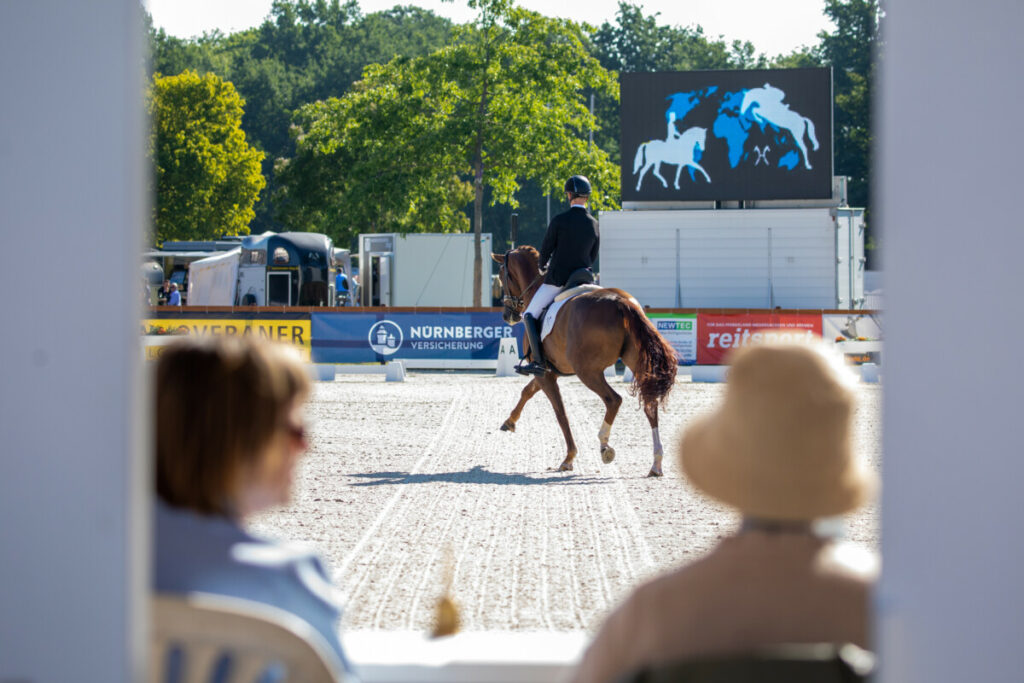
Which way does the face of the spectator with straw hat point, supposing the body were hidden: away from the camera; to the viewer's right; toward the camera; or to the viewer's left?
away from the camera

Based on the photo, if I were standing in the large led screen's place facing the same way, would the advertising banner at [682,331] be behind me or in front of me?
in front

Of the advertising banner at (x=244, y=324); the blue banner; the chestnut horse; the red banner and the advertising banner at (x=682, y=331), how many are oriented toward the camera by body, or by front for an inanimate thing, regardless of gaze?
4

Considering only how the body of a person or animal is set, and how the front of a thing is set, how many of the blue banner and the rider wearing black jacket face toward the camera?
1

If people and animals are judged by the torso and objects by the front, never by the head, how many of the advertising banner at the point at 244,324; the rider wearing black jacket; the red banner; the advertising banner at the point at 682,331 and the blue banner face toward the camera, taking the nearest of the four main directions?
4

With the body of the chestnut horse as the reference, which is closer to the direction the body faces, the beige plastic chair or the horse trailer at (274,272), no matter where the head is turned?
the horse trailer

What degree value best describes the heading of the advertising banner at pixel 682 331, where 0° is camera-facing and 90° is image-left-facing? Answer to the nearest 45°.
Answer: approximately 0°

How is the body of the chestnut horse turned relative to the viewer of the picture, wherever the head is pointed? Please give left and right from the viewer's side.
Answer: facing away from the viewer and to the left of the viewer

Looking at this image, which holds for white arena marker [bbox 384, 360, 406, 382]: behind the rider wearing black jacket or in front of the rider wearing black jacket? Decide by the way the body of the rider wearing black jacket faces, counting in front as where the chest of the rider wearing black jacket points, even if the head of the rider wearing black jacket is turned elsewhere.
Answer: in front

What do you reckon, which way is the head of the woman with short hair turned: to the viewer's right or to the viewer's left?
to the viewer's right

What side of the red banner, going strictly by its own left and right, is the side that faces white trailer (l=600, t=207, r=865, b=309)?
back

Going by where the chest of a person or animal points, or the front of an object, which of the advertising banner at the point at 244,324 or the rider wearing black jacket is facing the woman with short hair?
the advertising banner

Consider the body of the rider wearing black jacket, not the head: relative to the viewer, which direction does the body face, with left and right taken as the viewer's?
facing away from the viewer and to the left of the viewer

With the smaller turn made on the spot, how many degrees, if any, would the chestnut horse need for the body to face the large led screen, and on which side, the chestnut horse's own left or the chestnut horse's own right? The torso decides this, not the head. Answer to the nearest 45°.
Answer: approximately 45° to the chestnut horse's own right
